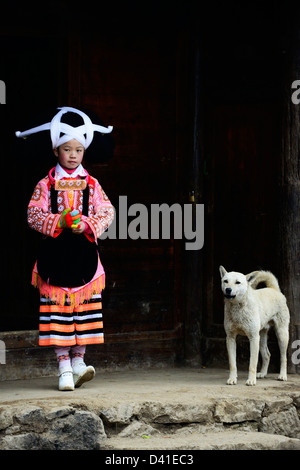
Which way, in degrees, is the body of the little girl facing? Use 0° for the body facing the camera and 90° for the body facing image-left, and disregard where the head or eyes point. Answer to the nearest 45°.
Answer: approximately 0°

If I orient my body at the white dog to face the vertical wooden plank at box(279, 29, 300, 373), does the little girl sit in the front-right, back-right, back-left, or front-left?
back-left

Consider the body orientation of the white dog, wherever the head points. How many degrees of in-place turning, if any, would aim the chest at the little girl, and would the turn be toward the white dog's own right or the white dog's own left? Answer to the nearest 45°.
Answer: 0° — it already faces them

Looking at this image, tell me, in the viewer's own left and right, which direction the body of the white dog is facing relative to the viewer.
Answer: facing the viewer and to the left of the viewer

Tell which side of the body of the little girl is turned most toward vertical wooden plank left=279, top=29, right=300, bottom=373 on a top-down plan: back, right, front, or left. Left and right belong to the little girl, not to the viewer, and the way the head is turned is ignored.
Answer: left

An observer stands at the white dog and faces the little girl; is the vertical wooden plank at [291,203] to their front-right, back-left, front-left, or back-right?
back-right

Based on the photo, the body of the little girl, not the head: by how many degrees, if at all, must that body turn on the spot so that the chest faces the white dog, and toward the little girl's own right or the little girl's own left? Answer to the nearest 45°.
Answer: approximately 90° to the little girl's own left

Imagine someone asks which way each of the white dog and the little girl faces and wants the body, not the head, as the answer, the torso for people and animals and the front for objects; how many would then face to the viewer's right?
0
